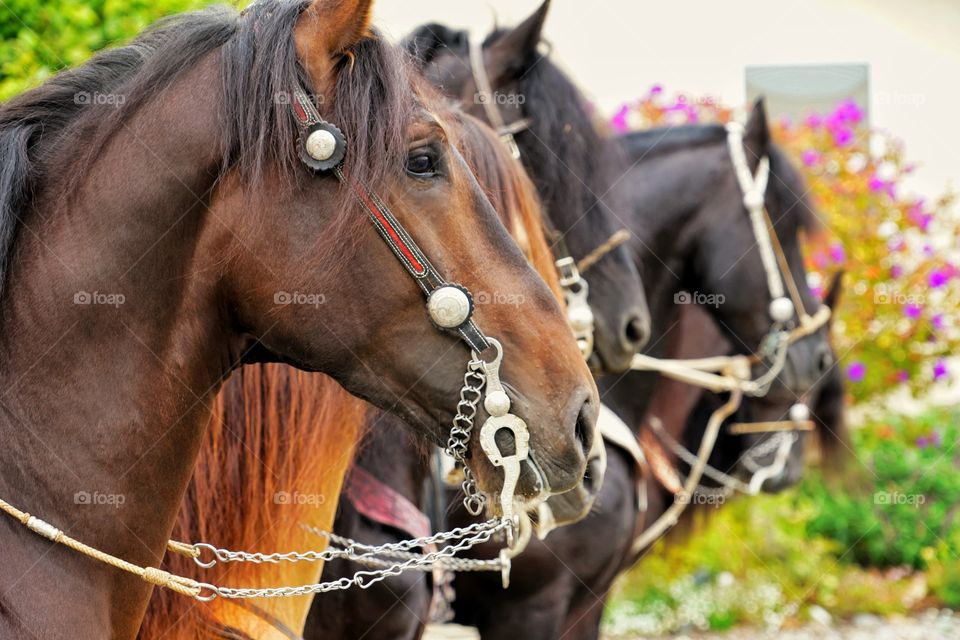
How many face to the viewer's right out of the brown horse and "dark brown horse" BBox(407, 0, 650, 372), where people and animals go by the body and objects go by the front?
2

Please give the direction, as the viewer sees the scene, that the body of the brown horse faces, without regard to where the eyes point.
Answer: to the viewer's right

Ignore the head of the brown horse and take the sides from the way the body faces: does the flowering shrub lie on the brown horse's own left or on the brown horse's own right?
on the brown horse's own left

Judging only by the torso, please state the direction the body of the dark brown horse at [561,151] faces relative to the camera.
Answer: to the viewer's right

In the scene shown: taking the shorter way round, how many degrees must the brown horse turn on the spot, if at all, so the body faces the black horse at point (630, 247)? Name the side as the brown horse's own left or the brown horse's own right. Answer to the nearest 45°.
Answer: approximately 45° to the brown horse's own left

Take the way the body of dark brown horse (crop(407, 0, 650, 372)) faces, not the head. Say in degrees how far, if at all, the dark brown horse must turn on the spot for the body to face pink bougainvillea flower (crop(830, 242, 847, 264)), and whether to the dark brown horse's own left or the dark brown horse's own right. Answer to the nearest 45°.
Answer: approximately 45° to the dark brown horse's own left

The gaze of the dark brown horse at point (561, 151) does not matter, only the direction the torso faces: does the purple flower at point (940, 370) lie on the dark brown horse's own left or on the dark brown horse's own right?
on the dark brown horse's own left
